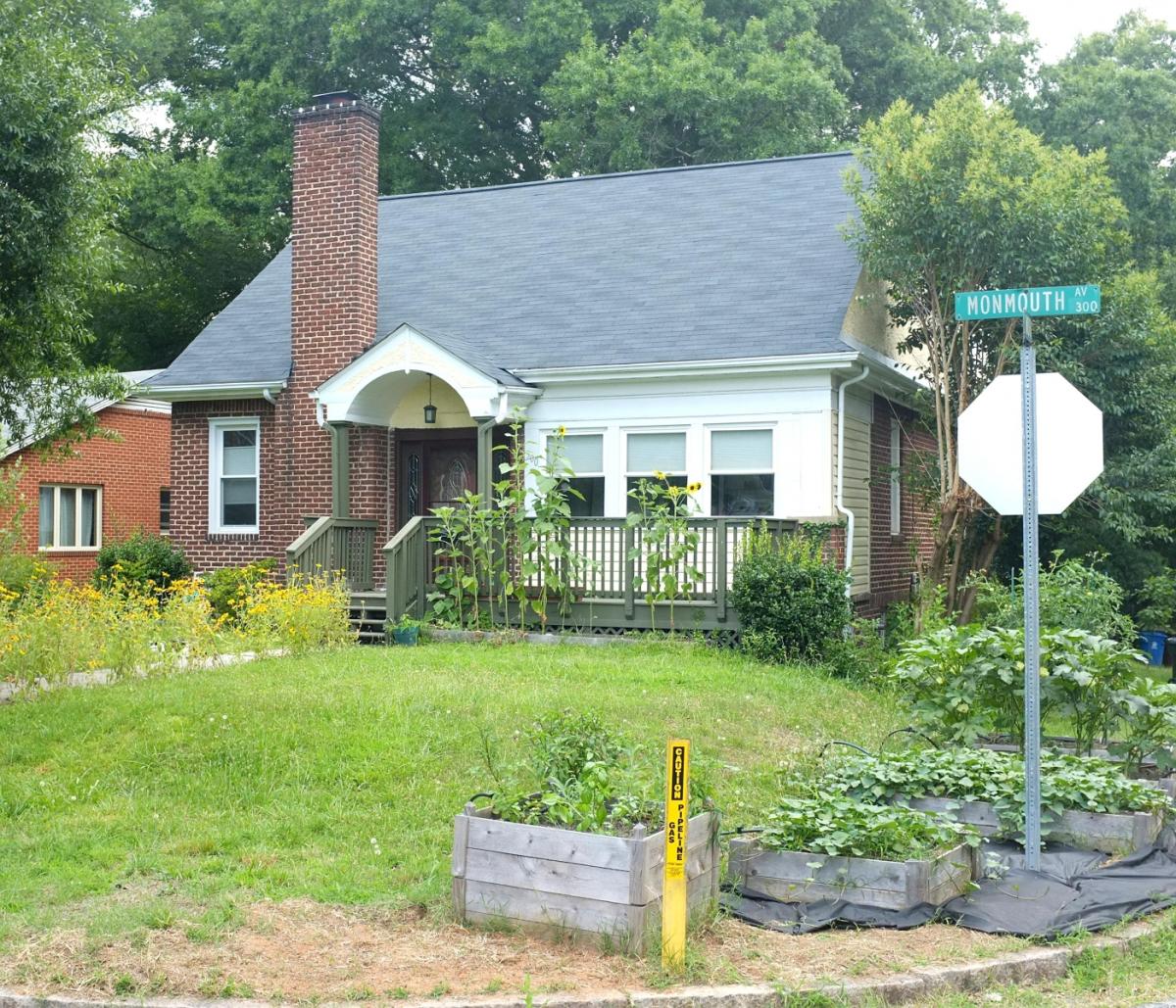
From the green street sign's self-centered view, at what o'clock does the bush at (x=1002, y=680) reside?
The bush is roughly at 6 o'clock from the green street sign.

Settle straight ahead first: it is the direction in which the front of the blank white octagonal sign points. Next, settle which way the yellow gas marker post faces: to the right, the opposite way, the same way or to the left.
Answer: the opposite way

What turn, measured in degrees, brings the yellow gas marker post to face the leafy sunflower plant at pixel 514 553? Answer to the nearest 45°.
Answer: approximately 180°

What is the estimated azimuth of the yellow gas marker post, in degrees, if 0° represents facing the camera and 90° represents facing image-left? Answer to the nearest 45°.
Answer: approximately 0°

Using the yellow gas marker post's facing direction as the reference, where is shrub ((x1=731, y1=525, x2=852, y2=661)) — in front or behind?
behind

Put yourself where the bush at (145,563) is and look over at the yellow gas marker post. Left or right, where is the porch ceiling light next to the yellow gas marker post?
left

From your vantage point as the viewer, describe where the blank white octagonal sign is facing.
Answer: facing away from the viewer

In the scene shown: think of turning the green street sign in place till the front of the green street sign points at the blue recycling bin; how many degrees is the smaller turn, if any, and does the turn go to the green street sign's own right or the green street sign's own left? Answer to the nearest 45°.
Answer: approximately 180°
